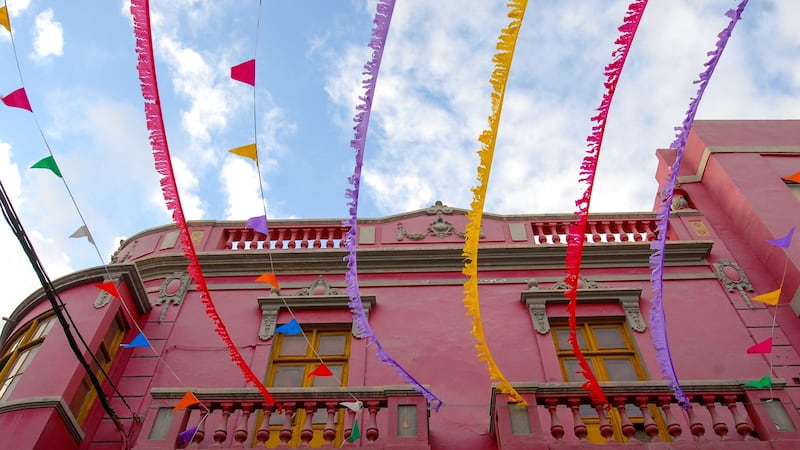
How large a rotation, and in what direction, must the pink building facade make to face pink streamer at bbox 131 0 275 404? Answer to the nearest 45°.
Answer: approximately 45° to its right

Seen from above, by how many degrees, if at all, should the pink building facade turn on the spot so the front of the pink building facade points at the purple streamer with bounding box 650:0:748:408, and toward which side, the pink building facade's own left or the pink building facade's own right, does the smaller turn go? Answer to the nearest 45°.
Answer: approximately 45° to the pink building facade's own left

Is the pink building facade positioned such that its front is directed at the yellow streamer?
yes

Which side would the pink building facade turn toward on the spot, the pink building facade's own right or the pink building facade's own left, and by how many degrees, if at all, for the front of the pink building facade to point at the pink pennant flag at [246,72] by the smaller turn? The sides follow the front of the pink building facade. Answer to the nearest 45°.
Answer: approximately 45° to the pink building facade's own right

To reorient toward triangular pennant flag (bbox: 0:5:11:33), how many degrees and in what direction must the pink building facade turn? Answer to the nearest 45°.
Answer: approximately 45° to its right

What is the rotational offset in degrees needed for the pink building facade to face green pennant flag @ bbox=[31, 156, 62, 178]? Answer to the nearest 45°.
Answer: approximately 45° to its right

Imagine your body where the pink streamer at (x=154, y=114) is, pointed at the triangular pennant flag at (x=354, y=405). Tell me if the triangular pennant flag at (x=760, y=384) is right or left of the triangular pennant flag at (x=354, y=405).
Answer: right

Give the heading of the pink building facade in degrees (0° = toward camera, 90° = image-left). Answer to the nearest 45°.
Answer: approximately 0°
